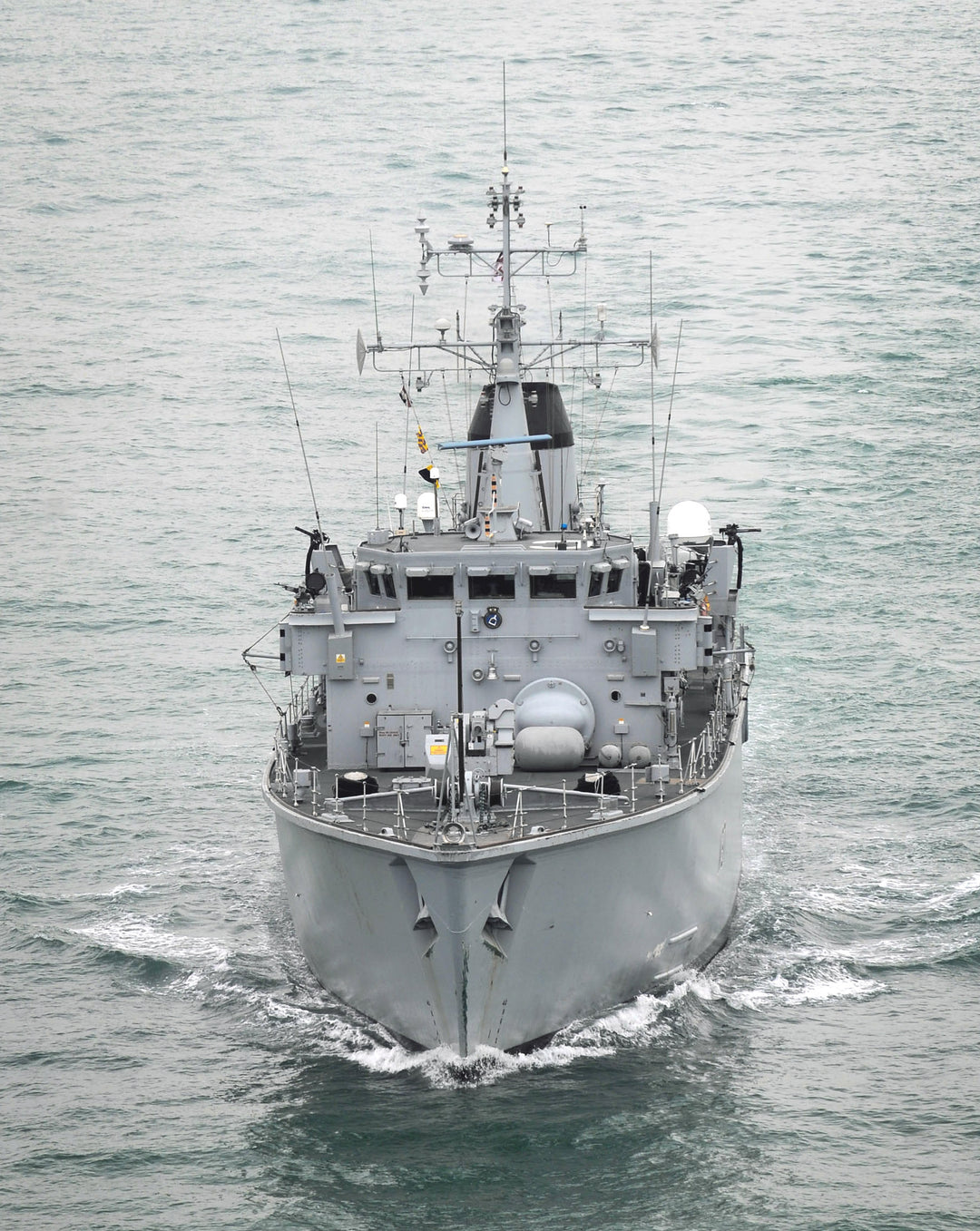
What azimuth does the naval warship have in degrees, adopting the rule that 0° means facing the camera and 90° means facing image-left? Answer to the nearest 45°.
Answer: approximately 0°
